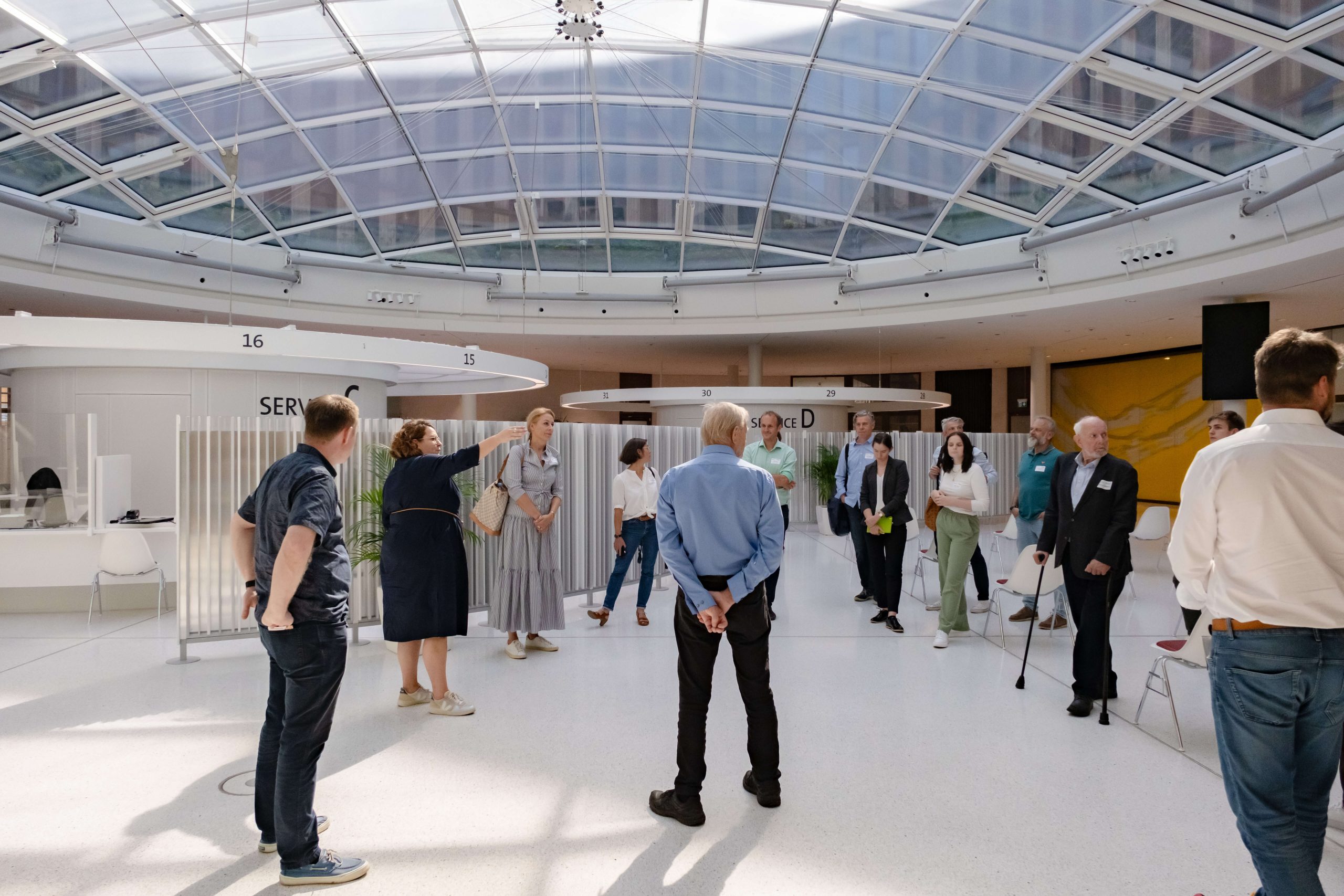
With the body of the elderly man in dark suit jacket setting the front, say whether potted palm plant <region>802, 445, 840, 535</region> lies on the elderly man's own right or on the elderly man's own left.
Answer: on the elderly man's own right

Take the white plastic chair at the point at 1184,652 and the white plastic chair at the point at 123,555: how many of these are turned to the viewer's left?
1

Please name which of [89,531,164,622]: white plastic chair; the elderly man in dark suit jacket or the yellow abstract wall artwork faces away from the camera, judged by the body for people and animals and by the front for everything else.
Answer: the white plastic chair

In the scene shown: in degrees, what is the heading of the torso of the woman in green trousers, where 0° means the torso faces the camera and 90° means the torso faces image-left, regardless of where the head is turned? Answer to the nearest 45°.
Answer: approximately 45°

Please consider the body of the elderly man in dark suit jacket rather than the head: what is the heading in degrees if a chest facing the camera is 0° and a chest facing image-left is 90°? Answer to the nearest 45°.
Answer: approximately 45°

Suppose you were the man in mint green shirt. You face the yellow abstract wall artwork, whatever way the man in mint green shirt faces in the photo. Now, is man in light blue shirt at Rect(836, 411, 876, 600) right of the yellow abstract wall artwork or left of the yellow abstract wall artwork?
right

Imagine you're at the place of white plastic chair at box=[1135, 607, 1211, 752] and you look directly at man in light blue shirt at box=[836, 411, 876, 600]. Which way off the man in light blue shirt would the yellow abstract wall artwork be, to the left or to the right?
right

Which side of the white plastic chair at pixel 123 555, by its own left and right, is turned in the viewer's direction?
back

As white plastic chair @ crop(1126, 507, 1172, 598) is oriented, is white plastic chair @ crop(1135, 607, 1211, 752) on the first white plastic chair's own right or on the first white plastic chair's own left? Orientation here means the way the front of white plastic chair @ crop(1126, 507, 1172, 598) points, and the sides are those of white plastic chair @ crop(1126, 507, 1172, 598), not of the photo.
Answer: on the first white plastic chair's own left

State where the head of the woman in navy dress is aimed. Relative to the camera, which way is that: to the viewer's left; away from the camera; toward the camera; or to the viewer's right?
to the viewer's right

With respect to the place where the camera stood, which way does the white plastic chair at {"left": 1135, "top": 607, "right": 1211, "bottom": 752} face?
facing to the left of the viewer

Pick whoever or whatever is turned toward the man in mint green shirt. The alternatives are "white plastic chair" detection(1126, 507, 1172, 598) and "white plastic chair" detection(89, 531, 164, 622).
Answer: "white plastic chair" detection(1126, 507, 1172, 598)
